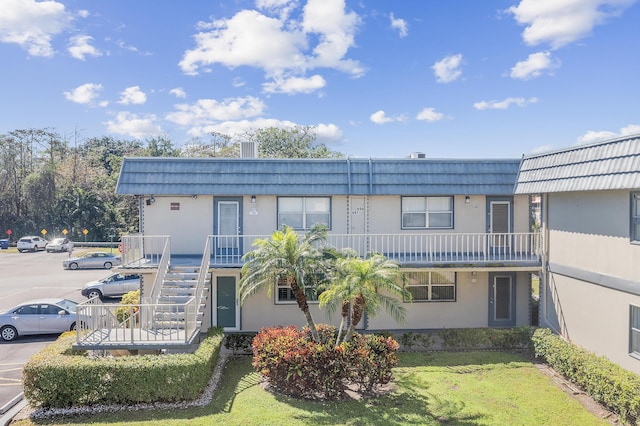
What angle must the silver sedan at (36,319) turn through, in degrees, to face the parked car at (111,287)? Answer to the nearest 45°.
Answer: approximately 45° to its left

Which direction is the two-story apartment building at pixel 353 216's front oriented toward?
toward the camera

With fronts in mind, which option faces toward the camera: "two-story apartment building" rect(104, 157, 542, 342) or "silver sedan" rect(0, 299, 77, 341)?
the two-story apartment building

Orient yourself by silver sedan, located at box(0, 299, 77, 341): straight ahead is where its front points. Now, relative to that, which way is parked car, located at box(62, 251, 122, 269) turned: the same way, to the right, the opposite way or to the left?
the opposite way

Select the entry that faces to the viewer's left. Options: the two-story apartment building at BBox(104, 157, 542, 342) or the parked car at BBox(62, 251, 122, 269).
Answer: the parked car

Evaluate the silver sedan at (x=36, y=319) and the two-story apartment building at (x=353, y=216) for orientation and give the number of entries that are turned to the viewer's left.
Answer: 0

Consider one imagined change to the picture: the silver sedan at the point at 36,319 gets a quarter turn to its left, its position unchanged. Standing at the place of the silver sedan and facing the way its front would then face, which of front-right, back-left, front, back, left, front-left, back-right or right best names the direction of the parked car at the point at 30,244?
front

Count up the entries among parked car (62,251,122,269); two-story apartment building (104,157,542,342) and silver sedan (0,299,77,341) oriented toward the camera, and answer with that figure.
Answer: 1

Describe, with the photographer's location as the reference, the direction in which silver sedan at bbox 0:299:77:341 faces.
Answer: facing to the right of the viewer

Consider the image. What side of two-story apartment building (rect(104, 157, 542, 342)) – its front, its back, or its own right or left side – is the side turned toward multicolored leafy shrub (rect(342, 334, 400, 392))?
front

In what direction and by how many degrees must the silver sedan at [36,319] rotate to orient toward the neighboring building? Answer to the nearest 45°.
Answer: approximately 45° to its right

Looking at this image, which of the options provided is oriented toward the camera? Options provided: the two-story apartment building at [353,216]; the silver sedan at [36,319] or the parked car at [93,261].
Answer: the two-story apartment building

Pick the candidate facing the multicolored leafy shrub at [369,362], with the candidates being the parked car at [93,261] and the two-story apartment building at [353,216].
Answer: the two-story apartment building

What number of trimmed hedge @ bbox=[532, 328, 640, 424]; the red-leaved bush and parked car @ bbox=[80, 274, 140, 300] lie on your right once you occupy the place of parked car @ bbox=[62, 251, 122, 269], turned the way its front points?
0

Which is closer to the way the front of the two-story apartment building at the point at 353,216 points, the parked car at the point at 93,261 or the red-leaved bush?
the red-leaved bush

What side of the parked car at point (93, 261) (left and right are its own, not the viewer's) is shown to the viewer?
left
